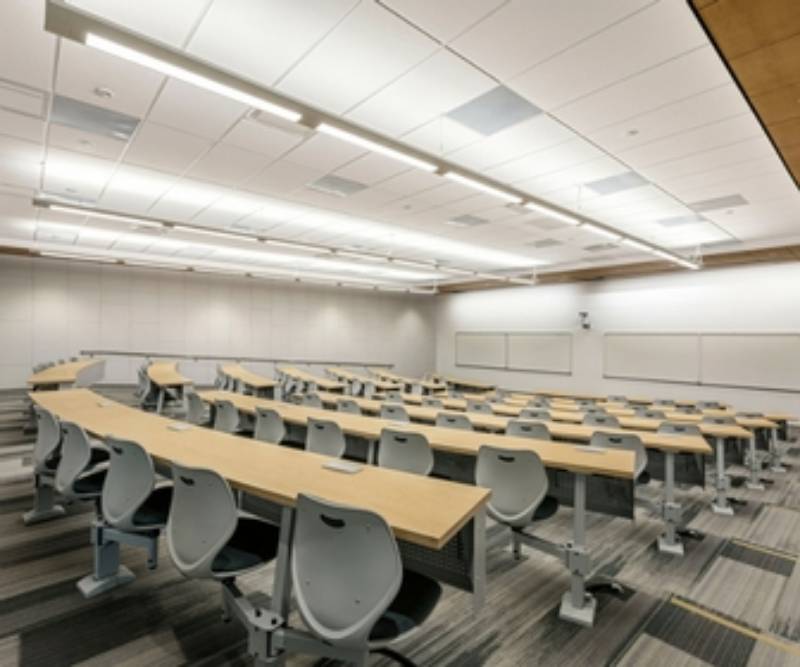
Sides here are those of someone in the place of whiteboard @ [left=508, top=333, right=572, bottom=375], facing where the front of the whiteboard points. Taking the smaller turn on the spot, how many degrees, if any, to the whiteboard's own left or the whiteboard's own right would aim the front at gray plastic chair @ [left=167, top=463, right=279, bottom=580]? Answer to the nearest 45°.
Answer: approximately 45° to the whiteboard's own left

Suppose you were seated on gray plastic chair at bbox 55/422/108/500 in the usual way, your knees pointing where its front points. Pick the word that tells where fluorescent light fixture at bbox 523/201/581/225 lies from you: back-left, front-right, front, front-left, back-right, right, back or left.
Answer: front-right

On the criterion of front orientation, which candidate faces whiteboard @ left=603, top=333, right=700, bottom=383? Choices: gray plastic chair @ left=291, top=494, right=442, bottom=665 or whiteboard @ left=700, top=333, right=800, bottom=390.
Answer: the gray plastic chair

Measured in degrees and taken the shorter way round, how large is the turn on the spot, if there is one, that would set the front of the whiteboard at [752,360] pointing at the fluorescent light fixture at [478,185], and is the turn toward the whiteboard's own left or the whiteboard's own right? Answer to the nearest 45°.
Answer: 0° — it already faces it

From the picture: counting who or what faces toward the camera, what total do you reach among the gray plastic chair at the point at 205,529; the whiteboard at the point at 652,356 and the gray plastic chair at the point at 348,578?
1

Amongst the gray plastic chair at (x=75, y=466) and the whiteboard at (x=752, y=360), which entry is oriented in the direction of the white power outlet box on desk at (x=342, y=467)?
the whiteboard

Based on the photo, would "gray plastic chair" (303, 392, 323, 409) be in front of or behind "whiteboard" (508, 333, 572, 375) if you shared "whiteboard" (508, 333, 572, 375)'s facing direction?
in front

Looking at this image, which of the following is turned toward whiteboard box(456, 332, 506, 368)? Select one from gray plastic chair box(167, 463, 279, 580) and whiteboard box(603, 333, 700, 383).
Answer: the gray plastic chair

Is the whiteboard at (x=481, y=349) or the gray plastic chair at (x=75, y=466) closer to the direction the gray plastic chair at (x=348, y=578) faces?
the whiteboard

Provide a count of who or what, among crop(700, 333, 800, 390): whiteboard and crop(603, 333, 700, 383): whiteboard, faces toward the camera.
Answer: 2

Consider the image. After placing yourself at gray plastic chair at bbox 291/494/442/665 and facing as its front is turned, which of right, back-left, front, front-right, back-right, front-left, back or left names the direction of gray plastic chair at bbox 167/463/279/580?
left

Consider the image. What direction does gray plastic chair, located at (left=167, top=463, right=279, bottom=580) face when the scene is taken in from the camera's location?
facing away from the viewer and to the right of the viewer

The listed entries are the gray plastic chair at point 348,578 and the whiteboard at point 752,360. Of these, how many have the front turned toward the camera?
1

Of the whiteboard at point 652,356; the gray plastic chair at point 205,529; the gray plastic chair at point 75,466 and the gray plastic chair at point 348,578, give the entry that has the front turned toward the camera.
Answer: the whiteboard

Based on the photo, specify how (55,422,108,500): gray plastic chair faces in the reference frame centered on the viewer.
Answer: facing away from the viewer and to the right of the viewer

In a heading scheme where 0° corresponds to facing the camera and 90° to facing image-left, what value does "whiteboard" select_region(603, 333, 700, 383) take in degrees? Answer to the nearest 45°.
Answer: approximately 0°
